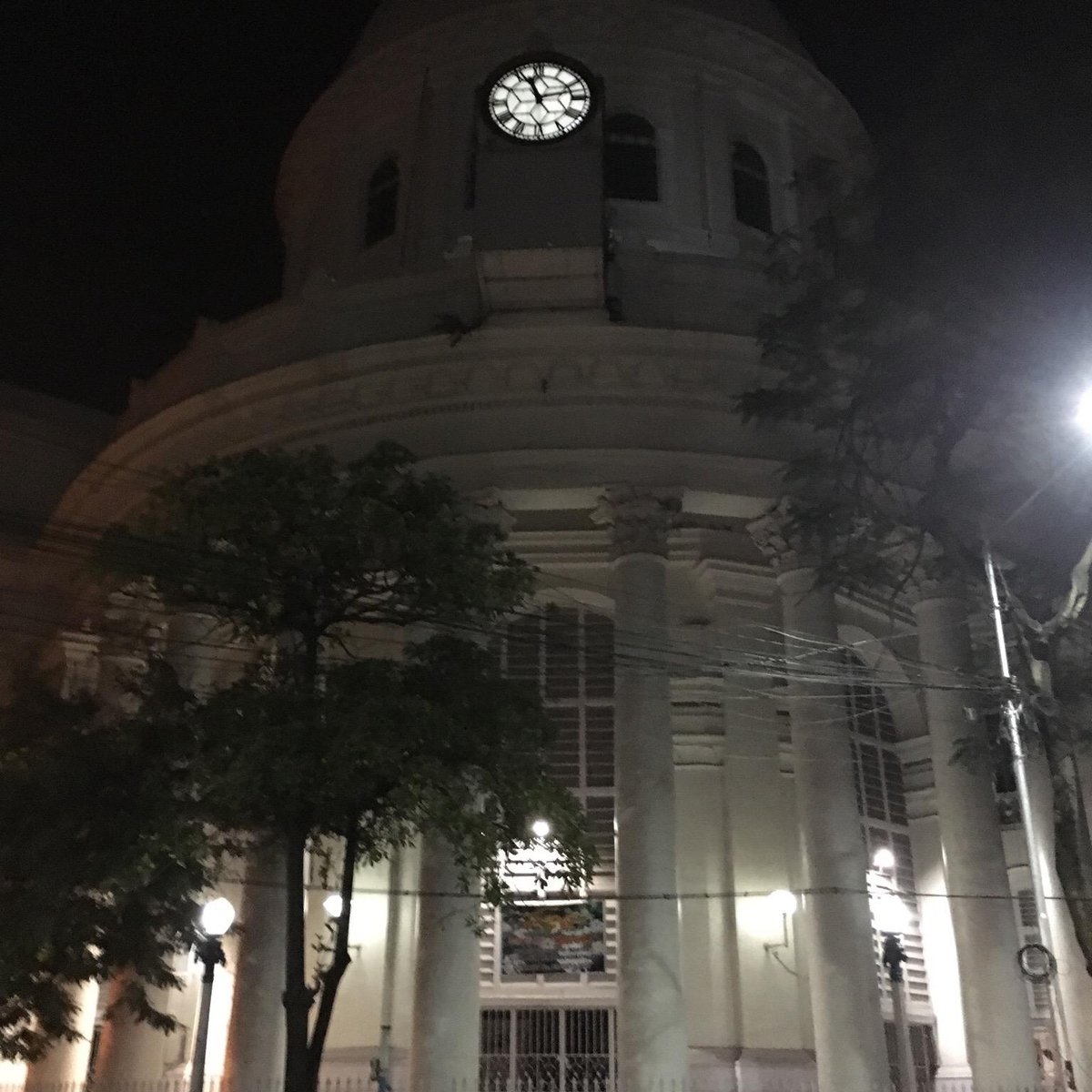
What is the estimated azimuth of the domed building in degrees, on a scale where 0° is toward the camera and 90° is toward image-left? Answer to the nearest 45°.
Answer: approximately 0°

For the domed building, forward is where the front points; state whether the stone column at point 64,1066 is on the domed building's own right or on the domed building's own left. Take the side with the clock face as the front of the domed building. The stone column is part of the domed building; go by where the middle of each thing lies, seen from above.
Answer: on the domed building's own right

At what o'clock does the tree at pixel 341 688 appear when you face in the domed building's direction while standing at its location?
The tree is roughly at 1 o'clock from the domed building.
